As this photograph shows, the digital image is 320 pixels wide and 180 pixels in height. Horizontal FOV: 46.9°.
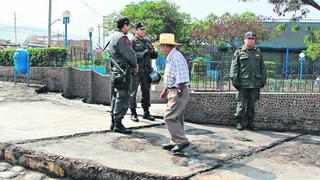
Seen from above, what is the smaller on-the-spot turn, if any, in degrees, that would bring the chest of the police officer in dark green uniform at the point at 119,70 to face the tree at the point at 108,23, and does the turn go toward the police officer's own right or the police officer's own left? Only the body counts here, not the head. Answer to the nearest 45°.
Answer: approximately 90° to the police officer's own left

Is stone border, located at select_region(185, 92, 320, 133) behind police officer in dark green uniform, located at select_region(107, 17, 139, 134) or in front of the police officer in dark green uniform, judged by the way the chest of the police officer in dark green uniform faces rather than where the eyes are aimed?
in front

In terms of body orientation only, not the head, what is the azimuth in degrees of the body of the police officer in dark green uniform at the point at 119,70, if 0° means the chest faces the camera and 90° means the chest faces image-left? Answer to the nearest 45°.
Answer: approximately 270°

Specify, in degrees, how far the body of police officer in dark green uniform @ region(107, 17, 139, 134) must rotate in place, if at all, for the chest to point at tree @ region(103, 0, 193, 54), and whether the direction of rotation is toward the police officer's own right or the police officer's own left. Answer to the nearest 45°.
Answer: approximately 90° to the police officer's own left

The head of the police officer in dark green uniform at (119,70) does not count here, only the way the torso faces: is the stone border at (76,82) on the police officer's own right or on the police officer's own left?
on the police officer's own left

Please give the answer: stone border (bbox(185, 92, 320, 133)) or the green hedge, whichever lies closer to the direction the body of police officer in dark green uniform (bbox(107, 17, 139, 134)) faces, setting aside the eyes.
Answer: the stone border

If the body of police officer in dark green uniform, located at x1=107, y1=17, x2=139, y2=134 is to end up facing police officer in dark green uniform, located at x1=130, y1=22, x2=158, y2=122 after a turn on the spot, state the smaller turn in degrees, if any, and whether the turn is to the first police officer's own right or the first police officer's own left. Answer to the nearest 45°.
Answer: approximately 90° to the first police officer's own left

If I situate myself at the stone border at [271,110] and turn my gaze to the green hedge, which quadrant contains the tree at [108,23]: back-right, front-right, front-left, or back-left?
front-right

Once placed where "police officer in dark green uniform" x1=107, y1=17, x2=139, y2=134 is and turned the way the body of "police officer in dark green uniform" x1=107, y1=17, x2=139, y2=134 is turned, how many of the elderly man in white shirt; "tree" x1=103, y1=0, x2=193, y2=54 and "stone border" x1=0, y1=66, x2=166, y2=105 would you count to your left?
2

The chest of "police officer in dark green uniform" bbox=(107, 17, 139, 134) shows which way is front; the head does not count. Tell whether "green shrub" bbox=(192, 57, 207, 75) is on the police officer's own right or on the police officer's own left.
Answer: on the police officer's own left

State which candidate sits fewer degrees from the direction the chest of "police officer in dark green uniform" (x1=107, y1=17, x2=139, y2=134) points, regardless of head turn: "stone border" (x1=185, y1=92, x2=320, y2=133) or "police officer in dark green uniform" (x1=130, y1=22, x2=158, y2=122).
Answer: the stone border

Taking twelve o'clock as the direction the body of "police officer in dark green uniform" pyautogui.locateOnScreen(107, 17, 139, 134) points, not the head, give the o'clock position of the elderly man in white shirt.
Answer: The elderly man in white shirt is roughly at 2 o'clock from the police officer in dark green uniform.

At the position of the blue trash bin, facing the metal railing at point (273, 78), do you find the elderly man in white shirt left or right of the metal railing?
right
